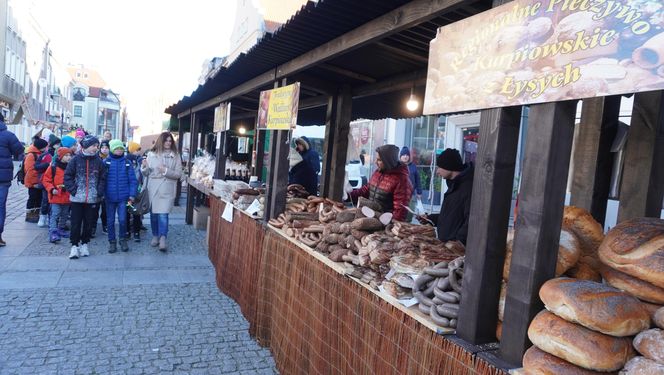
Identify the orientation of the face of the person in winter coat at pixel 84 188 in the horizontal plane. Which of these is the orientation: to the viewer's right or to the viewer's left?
to the viewer's right

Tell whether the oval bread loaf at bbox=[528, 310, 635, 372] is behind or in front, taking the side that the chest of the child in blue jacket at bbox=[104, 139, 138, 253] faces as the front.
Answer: in front

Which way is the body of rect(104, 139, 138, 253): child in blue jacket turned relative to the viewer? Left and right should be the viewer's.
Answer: facing the viewer

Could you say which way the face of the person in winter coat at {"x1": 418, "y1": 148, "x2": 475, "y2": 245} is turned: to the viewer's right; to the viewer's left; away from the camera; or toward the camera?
to the viewer's left

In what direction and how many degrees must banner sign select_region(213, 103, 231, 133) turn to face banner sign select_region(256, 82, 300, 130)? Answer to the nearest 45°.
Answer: approximately 45° to its left

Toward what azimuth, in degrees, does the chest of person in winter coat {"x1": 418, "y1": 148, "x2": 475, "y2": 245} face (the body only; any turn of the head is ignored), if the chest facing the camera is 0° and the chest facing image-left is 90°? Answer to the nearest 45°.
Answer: approximately 90°

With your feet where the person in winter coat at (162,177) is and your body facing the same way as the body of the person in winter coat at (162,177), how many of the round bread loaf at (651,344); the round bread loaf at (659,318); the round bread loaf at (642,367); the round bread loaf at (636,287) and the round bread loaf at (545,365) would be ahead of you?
5

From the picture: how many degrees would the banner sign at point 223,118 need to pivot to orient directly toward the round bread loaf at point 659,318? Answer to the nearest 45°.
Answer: approximately 45° to its left

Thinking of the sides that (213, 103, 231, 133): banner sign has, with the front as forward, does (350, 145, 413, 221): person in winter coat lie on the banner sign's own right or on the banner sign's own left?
on the banner sign's own left

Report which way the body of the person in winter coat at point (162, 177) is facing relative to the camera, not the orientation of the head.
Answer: toward the camera

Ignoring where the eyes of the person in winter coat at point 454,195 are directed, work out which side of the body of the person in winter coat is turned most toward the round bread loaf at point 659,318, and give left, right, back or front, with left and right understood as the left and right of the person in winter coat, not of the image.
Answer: left

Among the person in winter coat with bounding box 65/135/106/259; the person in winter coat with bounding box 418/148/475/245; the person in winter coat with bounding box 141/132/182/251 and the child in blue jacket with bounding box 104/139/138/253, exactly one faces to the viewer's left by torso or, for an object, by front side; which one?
the person in winter coat with bounding box 418/148/475/245

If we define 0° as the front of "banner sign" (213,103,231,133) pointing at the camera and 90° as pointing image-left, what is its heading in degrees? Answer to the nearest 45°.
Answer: approximately 45°

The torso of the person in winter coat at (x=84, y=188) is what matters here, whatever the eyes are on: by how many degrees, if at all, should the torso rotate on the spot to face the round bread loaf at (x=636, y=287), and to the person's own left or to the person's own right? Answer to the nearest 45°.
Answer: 0° — they already face it

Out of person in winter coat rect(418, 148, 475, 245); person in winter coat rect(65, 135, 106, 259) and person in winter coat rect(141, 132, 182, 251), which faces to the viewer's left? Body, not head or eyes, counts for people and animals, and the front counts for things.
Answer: person in winter coat rect(418, 148, 475, 245)
